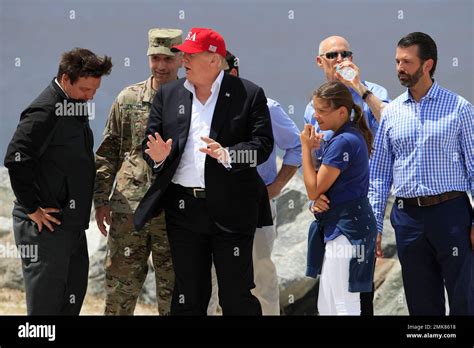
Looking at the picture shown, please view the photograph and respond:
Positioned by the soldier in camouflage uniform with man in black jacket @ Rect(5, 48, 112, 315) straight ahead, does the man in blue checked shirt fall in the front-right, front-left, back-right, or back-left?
back-left

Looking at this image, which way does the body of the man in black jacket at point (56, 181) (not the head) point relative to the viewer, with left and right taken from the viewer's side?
facing to the right of the viewer

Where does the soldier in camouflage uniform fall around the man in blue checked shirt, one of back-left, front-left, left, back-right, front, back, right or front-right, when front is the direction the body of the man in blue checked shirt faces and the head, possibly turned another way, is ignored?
front-right

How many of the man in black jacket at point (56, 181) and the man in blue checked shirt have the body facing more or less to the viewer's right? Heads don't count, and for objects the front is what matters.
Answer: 1

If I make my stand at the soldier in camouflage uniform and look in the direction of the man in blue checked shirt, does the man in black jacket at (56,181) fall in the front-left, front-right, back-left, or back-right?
back-right

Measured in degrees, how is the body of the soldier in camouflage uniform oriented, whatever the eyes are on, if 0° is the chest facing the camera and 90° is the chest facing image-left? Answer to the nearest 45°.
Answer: approximately 315°

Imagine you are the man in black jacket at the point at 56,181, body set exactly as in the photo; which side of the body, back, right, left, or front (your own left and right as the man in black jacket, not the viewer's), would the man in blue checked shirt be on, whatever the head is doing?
front

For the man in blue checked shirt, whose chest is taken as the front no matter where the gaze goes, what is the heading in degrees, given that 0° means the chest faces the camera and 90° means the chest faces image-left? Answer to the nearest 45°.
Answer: approximately 45°

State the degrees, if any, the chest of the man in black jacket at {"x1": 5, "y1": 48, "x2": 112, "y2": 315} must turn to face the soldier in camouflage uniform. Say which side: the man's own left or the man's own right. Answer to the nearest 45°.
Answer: approximately 45° to the man's own left

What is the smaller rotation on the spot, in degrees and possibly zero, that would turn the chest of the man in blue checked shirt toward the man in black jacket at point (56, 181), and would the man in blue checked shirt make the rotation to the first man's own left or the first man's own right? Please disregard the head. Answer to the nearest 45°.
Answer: approximately 45° to the first man's own right

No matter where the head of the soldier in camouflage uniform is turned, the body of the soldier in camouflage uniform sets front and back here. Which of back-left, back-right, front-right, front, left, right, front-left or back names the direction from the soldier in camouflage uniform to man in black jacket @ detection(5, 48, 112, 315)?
right
